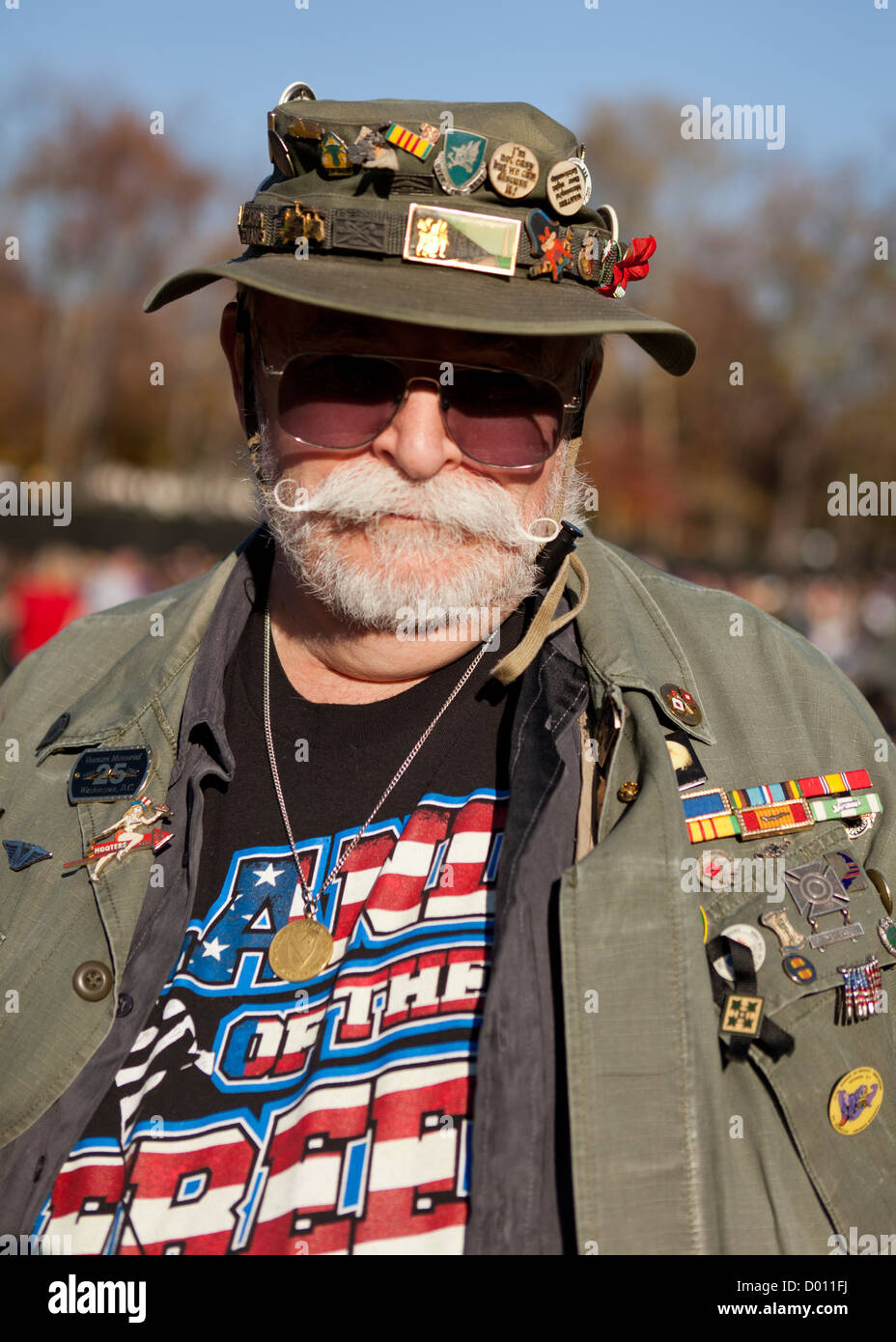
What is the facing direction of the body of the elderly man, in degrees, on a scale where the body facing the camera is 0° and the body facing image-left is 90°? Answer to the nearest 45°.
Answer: approximately 0°
